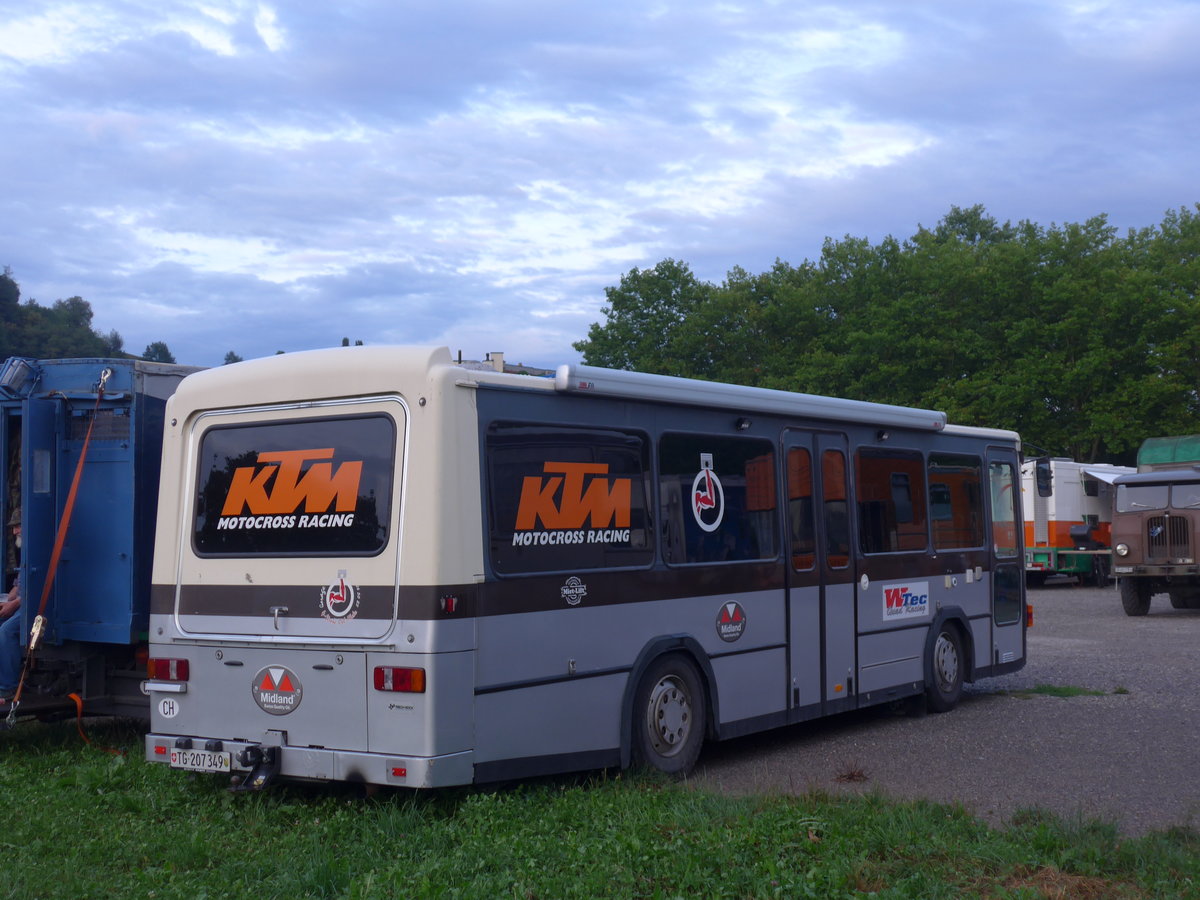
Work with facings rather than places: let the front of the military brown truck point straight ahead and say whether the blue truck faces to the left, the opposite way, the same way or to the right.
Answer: the opposite way

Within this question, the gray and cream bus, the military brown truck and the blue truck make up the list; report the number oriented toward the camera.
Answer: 1

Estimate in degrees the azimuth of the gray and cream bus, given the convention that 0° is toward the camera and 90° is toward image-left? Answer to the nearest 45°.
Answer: approximately 225°

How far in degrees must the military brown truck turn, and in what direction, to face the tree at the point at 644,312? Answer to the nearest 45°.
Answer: approximately 135° to its right

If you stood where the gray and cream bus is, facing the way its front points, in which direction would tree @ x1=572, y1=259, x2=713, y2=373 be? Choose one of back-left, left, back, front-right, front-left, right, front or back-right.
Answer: front-left

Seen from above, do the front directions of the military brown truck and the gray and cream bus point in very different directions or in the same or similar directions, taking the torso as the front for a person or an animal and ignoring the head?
very different directions

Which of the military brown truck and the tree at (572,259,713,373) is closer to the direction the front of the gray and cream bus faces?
the military brown truck

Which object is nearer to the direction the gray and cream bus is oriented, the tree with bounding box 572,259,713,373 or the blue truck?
the tree

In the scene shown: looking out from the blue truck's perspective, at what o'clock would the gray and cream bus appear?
The gray and cream bus is roughly at 3 o'clock from the blue truck.

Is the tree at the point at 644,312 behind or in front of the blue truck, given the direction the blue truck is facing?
in front

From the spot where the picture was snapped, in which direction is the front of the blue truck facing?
facing away from the viewer and to the right of the viewer

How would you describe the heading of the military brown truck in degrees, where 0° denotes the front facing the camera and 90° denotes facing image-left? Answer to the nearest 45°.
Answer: approximately 0°
